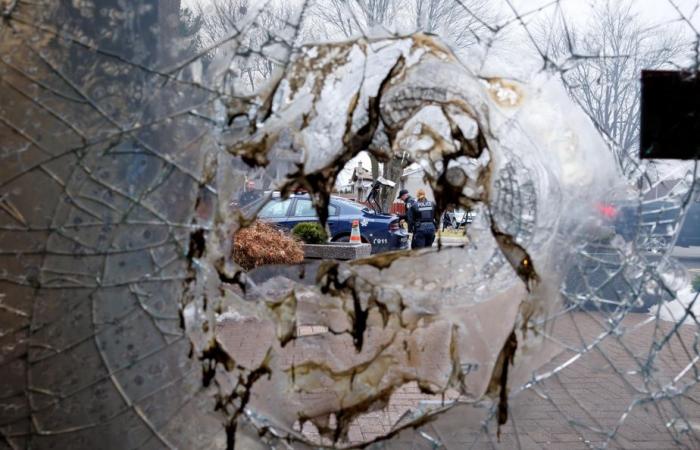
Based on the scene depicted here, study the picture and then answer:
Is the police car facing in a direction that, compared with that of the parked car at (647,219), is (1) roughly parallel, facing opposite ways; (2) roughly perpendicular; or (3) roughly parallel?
roughly parallel, facing opposite ways

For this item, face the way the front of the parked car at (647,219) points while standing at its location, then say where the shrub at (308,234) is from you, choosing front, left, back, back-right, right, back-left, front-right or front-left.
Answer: back-left

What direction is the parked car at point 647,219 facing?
to the viewer's right

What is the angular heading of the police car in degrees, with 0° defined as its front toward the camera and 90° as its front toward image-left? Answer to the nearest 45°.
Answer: approximately 135°

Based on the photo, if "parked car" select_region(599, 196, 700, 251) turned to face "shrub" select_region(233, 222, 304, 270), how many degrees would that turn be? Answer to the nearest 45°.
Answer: approximately 135° to its left

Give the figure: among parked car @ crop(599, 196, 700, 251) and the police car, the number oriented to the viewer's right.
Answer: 1
